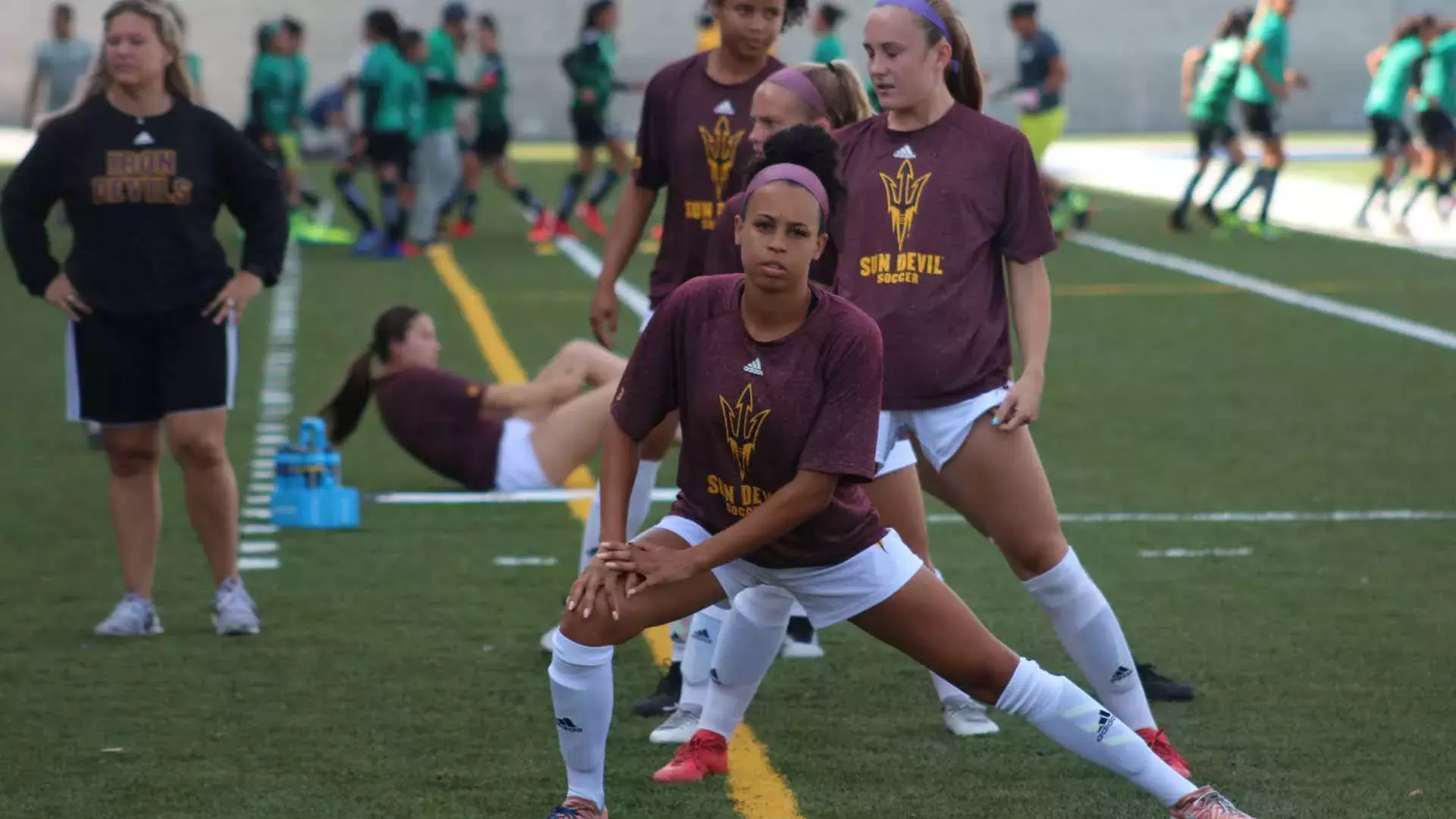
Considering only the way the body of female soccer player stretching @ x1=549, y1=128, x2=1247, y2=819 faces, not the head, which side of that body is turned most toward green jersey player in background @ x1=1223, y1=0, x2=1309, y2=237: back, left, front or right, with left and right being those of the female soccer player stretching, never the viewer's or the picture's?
back

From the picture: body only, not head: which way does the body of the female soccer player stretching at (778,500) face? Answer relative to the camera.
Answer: toward the camera

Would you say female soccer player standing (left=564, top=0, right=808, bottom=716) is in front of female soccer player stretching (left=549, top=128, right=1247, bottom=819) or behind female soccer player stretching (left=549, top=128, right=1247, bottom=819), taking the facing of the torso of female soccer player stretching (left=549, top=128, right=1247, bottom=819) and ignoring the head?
behind

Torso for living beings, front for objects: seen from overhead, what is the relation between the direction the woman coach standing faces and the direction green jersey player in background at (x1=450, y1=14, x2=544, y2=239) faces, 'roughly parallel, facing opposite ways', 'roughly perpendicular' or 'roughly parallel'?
roughly perpendicular

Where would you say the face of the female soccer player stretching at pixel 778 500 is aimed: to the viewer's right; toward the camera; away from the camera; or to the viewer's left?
toward the camera

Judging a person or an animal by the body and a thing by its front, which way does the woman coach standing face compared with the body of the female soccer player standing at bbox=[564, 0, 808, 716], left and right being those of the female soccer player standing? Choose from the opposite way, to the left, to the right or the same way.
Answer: the same way

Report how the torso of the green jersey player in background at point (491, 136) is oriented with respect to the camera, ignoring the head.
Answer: to the viewer's left

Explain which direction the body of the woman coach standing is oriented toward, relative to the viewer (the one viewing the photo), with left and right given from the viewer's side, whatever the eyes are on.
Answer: facing the viewer

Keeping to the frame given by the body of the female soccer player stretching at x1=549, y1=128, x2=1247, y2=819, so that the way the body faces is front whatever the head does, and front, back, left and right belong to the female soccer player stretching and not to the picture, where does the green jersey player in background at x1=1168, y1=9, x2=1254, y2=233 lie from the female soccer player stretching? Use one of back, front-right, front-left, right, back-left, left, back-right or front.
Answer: back

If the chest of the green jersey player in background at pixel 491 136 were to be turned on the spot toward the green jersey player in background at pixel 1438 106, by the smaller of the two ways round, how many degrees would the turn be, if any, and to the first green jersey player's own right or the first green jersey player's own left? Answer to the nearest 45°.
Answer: approximately 180°

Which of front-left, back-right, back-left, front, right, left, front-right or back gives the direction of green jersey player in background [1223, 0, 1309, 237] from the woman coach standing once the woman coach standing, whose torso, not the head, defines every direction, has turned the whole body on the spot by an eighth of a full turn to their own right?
back
